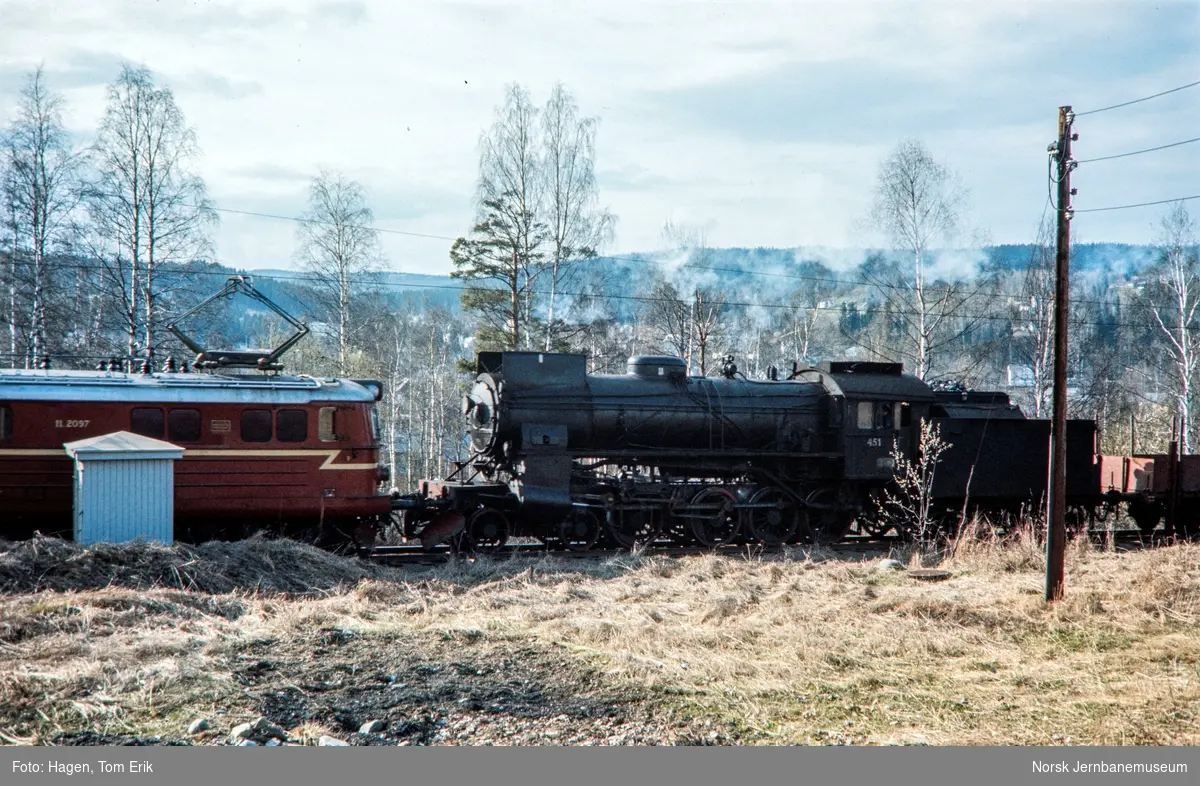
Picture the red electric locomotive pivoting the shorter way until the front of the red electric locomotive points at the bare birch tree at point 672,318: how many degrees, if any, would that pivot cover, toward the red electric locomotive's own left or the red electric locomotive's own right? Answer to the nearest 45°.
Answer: approximately 45° to the red electric locomotive's own left

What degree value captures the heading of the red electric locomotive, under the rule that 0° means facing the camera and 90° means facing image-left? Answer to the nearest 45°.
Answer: approximately 270°

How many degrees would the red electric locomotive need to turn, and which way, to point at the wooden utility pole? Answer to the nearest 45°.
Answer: approximately 45° to its right
